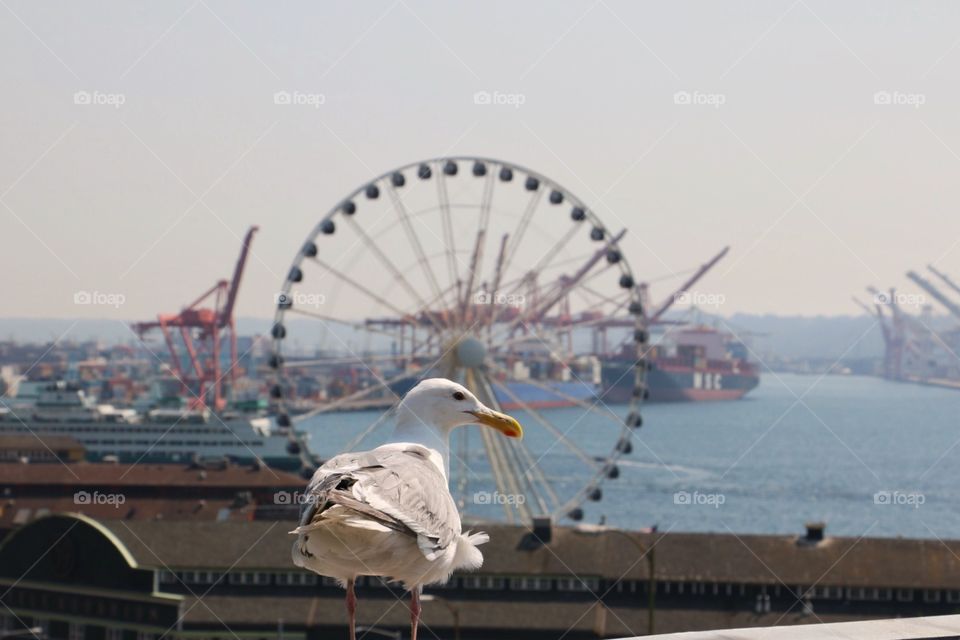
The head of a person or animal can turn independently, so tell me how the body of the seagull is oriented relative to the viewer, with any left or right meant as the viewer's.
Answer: facing away from the viewer and to the right of the viewer

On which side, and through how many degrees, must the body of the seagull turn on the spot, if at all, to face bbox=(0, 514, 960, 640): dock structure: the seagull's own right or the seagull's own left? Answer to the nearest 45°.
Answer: approximately 45° to the seagull's own left
